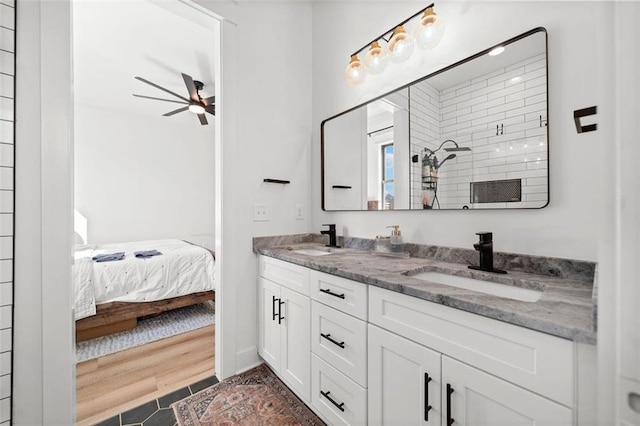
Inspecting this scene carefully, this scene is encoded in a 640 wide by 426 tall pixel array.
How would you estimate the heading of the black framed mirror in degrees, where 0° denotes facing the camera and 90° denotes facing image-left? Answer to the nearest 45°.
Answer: approximately 45°

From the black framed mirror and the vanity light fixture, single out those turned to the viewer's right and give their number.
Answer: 0

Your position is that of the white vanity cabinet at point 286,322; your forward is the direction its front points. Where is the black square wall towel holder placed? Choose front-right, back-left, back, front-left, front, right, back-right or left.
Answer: left

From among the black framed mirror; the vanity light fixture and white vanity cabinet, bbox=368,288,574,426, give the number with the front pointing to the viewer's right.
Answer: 0

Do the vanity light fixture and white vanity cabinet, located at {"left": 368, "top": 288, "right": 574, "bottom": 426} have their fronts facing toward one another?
no

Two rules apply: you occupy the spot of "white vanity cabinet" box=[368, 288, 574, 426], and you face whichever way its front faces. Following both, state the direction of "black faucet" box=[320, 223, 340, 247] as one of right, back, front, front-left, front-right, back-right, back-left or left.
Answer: right

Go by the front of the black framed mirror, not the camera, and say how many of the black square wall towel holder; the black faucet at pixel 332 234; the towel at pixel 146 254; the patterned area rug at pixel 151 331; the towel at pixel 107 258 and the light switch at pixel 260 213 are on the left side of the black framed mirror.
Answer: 1

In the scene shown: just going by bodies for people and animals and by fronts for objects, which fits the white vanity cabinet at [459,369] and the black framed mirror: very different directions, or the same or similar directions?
same or similar directions

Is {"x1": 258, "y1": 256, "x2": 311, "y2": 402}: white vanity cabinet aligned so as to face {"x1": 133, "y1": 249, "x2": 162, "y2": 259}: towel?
no

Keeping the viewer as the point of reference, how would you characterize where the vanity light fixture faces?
facing the viewer and to the left of the viewer

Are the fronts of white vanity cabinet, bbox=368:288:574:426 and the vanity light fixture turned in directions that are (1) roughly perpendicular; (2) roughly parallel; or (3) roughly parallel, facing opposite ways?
roughly parallel

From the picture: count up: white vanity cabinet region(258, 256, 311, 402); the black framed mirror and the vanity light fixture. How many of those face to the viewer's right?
0
